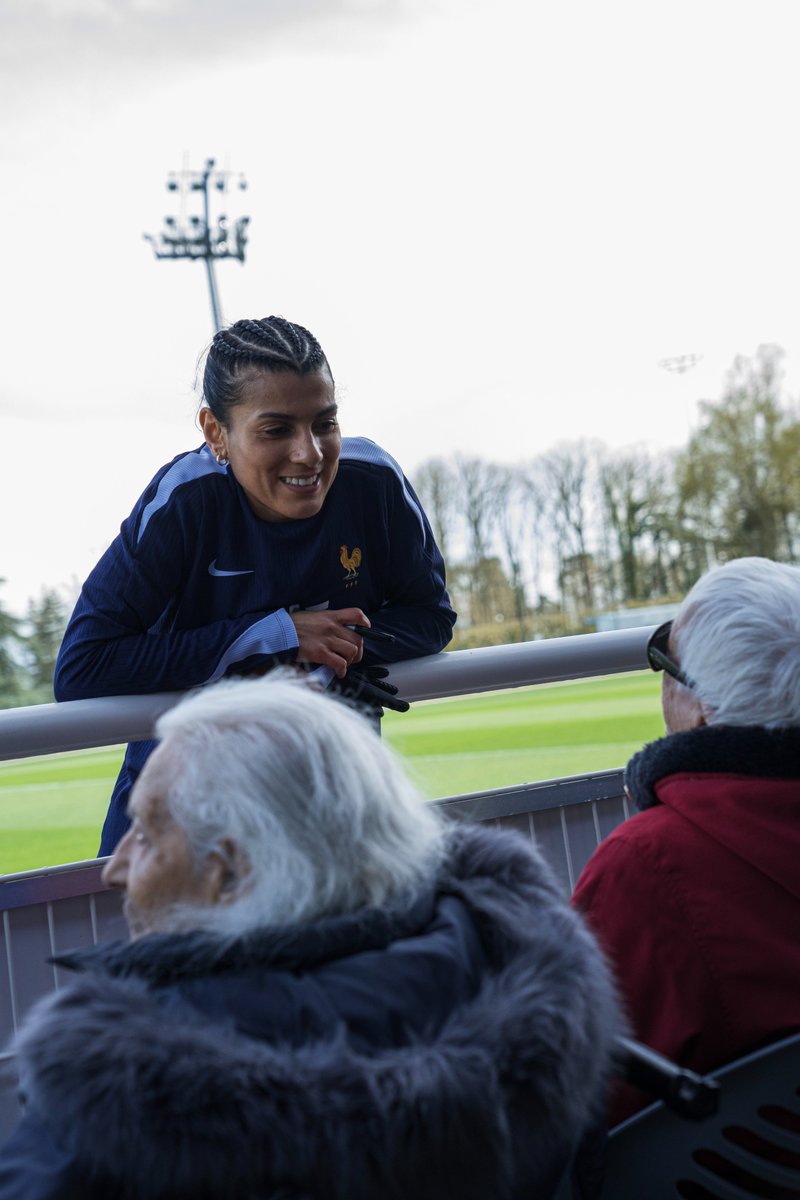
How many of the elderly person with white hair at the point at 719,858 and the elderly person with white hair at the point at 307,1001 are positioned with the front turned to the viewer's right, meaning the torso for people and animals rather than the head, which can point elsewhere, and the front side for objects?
0

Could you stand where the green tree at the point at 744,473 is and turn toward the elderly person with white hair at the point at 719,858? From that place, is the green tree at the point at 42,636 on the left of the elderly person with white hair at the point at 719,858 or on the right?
right

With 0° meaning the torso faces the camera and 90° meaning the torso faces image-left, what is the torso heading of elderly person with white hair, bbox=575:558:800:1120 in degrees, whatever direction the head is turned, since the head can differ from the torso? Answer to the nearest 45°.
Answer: approximately 135°

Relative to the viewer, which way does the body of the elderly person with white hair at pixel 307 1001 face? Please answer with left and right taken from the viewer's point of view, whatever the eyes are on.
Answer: facing away from the viewer and to the left of the viewer

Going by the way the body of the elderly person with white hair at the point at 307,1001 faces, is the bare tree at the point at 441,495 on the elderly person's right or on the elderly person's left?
on the elderly person's right

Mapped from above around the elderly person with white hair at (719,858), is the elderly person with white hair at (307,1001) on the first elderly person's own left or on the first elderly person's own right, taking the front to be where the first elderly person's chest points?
on the first elderly person's own left

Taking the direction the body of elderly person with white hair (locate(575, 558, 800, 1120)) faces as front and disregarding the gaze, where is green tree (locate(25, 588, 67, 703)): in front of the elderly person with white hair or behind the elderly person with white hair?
in front

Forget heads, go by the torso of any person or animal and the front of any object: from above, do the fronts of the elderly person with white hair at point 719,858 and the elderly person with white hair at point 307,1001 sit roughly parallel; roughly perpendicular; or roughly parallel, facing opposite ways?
roughly parallel

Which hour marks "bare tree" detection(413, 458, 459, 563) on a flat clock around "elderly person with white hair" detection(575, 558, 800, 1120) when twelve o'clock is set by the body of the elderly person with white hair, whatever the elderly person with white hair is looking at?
The bare tree is roughly at 1 o'clock from the elderly person with white hair.

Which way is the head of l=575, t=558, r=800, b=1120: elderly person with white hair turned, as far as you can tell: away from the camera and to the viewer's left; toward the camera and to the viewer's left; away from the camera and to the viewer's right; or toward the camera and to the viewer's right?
away from the camera and to the viewer's left

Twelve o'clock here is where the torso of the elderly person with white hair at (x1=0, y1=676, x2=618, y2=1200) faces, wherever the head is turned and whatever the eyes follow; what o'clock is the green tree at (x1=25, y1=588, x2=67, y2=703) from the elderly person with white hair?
The green tree is roughly at 1 o'clock from the elderly person with white hair.

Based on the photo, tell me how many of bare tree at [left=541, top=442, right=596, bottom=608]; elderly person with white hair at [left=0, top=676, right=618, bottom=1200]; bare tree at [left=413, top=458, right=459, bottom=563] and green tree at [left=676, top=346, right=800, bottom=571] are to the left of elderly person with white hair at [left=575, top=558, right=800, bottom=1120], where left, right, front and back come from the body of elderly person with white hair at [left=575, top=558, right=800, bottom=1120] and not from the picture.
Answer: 1

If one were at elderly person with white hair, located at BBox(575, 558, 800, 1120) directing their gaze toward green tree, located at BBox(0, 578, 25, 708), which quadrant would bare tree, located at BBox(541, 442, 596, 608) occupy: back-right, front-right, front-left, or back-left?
front-right

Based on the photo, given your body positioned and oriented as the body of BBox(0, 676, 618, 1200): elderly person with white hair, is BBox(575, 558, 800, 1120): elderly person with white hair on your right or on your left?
on your right

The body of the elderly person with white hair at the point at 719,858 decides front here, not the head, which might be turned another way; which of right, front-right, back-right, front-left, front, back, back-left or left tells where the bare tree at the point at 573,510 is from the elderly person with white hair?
front-right

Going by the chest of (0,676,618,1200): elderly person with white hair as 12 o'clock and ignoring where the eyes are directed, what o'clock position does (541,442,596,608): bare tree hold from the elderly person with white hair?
The bare tree is roughly at 2 o'clock from the elderly person with white hair.

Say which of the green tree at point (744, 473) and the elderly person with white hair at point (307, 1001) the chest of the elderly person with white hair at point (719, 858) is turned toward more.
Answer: the green tree

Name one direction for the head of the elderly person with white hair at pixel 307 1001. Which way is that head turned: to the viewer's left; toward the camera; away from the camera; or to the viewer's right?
to the viewer's left

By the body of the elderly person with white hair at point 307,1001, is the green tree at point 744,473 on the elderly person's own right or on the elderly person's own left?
on the elderly person's own right
